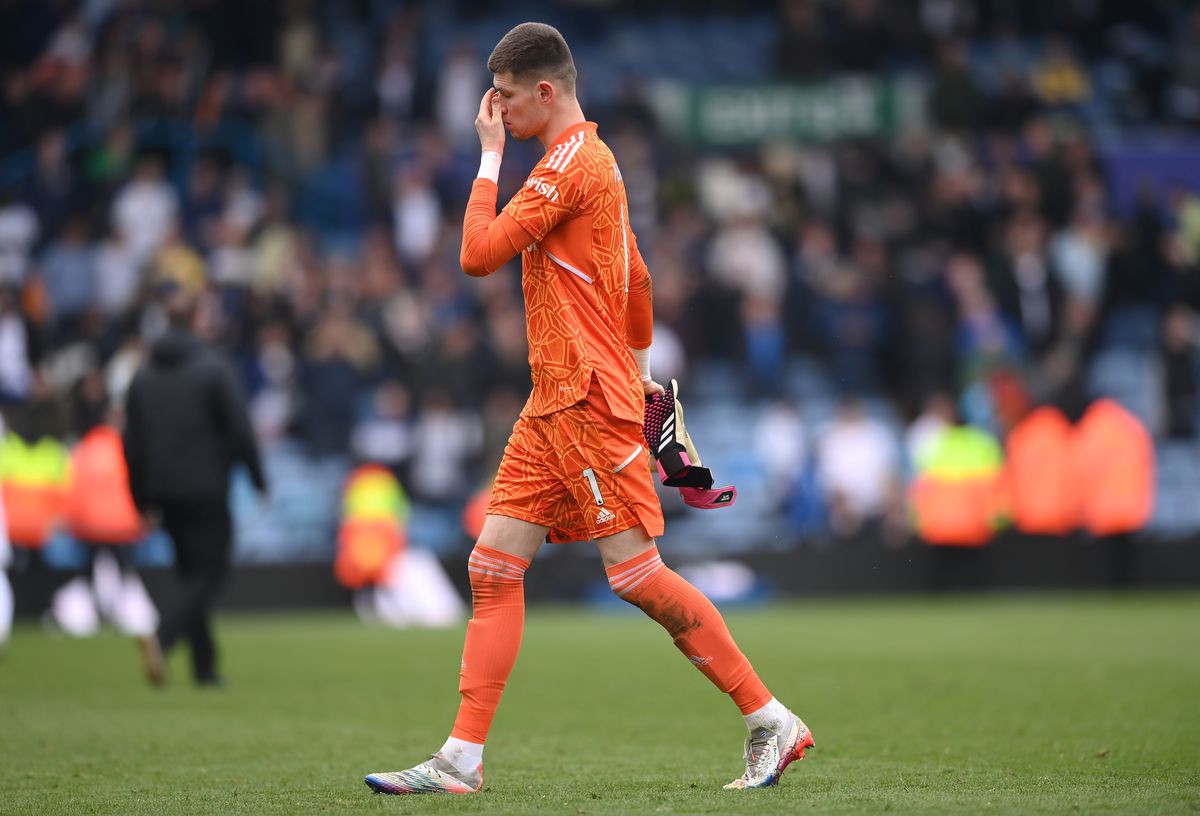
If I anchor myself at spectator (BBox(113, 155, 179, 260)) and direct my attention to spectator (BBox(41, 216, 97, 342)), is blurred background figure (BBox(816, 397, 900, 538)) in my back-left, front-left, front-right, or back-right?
back-left

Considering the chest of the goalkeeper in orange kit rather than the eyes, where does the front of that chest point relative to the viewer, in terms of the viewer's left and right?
facing to the left of the viewer

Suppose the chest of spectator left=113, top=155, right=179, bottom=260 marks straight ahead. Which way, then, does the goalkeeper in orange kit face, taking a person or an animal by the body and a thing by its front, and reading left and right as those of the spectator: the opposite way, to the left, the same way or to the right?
to the right

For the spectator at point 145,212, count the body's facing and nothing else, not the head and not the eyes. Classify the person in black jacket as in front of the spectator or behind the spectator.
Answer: in front

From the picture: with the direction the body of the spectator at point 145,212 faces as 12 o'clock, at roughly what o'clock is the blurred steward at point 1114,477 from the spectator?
The blurred steward is roughly at 10 o'clock from the spectator.

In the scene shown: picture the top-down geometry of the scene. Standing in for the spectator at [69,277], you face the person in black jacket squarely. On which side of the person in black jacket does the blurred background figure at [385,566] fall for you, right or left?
left

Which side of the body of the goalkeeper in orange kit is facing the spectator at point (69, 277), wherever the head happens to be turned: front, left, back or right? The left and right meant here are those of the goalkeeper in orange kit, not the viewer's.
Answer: right

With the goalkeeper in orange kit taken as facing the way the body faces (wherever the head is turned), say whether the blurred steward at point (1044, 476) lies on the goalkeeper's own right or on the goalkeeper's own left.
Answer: on the goalkeeper's own right

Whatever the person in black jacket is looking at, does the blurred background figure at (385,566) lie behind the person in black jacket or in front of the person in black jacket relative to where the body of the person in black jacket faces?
in front

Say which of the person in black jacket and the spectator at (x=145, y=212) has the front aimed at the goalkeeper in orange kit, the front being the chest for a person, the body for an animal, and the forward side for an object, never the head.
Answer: the spectator

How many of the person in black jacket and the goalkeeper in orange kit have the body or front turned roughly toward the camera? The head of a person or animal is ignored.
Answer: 0

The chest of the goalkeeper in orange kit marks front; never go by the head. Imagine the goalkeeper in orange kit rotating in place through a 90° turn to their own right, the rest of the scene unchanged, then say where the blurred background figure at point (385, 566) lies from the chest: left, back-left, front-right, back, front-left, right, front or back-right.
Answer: front
